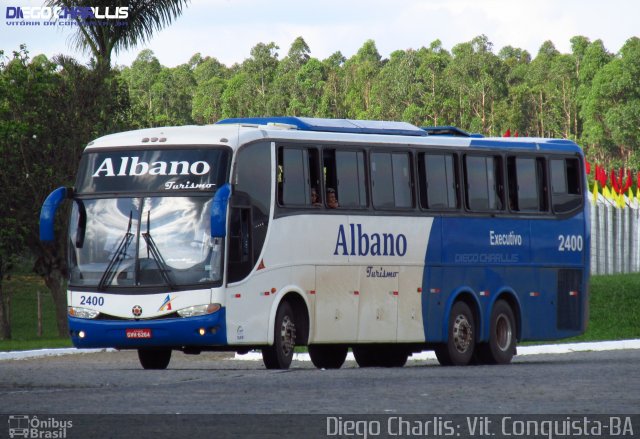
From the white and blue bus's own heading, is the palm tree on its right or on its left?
on its right

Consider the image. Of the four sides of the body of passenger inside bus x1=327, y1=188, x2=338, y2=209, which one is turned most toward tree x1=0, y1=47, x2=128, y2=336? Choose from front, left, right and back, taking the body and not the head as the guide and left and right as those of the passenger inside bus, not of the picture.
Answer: right

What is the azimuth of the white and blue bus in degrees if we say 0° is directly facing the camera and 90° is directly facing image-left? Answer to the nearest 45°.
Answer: approximately 45°

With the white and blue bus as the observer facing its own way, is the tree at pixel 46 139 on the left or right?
on its right

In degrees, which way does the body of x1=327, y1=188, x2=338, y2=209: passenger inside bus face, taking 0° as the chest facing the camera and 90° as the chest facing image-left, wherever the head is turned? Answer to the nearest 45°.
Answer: approximately 45°
